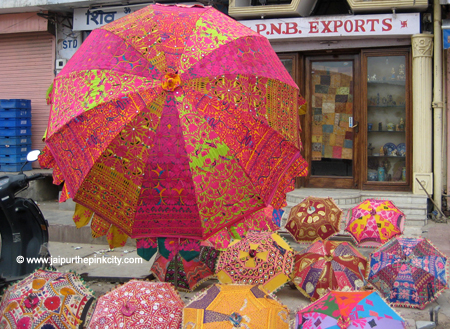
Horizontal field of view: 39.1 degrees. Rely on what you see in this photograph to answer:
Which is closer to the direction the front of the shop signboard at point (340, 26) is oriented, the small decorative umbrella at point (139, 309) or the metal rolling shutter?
the small decorative umbrella

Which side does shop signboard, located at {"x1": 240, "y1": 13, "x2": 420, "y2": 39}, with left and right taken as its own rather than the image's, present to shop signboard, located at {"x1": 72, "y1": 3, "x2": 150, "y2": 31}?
right

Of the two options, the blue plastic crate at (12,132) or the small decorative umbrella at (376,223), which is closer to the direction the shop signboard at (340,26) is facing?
the small decorative umbrella

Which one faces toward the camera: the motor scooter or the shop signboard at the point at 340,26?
the shop signboard

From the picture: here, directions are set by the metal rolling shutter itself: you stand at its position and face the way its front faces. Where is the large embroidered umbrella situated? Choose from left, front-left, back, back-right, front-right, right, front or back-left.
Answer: front

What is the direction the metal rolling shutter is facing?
toward the camera

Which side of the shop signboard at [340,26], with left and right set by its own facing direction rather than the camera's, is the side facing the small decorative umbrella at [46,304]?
front

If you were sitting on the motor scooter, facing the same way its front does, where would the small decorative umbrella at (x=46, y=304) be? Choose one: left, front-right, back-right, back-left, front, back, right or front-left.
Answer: back-right

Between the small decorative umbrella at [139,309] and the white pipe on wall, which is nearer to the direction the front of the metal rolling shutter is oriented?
the small decorative umbrella

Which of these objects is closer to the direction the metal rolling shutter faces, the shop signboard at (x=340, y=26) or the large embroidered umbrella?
the large embroidered umbrella

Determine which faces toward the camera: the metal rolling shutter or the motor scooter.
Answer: the metal rolling shutter

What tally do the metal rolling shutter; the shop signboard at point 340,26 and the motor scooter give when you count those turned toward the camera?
2

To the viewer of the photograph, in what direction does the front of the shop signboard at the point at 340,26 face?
facing the viewer
